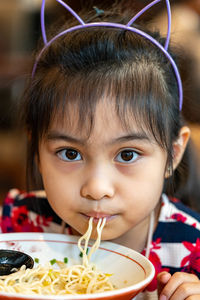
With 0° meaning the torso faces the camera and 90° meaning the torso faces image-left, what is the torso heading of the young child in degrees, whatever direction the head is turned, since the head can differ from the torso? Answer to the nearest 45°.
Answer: approximately 0°
